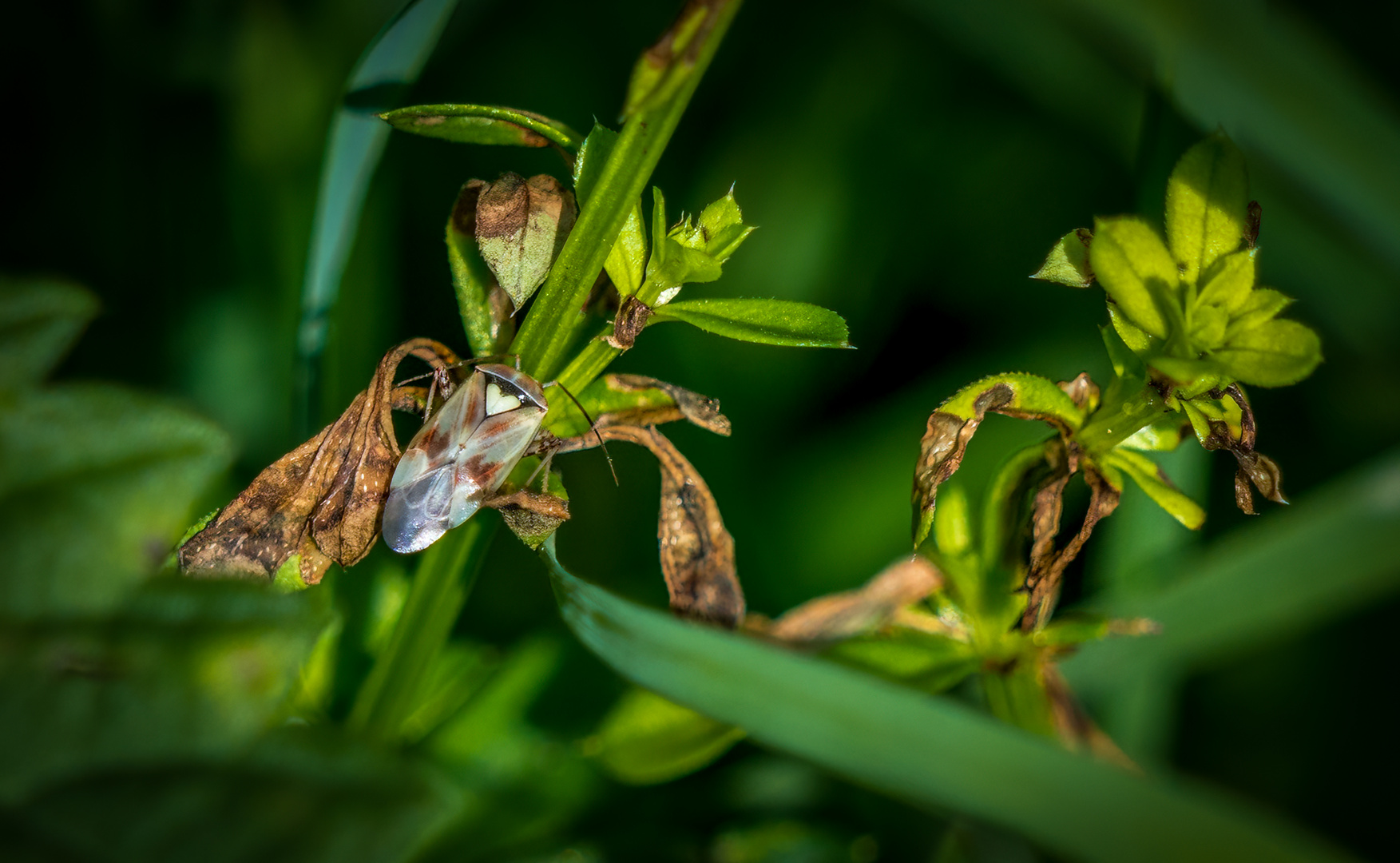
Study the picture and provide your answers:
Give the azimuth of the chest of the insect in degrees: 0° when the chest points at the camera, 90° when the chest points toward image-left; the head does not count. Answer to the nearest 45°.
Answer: approximately 225°

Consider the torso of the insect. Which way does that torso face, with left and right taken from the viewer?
facing away from the viewer and to the right of the viewer
